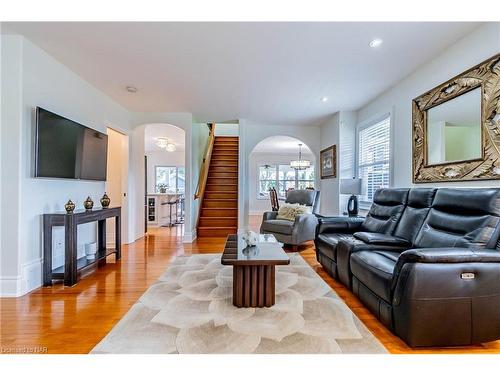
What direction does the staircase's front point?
toward the camera

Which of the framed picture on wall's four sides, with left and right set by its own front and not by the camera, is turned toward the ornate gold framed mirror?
left

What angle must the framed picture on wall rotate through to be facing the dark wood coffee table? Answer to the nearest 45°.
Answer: approximately 45° to its left

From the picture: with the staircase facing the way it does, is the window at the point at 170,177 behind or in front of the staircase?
behind

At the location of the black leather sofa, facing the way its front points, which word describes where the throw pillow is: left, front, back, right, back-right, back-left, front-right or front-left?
right

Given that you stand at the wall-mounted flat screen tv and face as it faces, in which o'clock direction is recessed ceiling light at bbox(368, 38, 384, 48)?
The recessed ceiling light is roughly at 12 o'clock from the wall-mounted flat screen tv.

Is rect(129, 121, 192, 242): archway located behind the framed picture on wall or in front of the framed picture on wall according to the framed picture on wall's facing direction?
in front

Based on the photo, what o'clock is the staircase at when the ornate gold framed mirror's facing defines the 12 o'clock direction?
The staircase is roughly at 2 o'clock from the ornate gold framed mirror.

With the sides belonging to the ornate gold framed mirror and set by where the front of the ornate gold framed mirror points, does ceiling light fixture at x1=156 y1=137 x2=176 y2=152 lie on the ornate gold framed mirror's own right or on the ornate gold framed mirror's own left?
on the ornate gold framed mirror's own right

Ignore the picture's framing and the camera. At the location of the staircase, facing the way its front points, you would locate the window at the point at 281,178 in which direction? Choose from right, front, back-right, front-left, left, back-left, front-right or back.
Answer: back-left

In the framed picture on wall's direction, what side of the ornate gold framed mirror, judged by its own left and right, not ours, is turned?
right

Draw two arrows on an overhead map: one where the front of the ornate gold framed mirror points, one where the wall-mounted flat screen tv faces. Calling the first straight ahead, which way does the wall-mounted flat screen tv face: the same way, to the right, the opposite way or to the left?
the opposite way

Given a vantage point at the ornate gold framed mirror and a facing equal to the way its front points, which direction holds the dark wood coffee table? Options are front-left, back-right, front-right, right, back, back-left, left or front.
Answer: front
